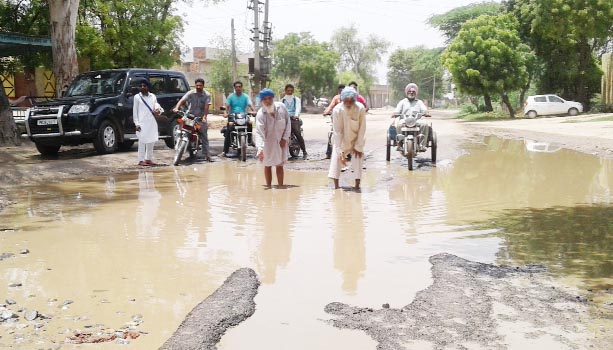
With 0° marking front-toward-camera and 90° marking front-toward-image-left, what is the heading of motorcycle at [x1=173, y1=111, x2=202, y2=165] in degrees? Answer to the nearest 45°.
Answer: approximately 45°

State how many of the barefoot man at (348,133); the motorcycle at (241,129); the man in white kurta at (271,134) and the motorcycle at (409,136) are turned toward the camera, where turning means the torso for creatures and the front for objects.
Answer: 4

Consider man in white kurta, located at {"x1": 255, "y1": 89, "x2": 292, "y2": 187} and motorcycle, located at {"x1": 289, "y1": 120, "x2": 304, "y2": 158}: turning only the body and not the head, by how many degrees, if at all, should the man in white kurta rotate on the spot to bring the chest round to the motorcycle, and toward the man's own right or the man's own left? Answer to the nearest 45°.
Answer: approximately 180°

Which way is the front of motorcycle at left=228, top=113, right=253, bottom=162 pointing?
toward the camera

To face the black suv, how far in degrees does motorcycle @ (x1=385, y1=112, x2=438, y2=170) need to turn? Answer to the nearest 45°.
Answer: approximately 90° to its right

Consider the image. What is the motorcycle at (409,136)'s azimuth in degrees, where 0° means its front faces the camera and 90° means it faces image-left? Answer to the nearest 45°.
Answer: approximately 0°

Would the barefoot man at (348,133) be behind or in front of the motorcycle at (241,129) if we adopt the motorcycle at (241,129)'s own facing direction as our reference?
in front

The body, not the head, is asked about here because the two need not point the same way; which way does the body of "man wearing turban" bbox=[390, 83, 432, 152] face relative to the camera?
toward the camera

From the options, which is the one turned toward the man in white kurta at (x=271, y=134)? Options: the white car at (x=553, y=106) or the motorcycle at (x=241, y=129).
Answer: the motorcycle

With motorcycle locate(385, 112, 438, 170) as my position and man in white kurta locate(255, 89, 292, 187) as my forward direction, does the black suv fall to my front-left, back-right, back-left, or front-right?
front-right

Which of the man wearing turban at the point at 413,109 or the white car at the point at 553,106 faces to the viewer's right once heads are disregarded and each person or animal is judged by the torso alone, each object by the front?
the white car

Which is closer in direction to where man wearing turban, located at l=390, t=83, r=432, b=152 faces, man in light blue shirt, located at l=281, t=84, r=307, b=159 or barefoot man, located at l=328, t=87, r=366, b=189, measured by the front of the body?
the barefoot man

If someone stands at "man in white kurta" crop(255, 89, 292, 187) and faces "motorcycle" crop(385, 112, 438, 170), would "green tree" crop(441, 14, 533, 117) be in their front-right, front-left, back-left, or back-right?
front-left

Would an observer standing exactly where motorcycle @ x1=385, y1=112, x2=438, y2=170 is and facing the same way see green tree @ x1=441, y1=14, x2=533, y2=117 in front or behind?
behind

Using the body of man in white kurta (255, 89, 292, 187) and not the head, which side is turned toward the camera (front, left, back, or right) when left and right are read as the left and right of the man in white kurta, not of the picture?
front

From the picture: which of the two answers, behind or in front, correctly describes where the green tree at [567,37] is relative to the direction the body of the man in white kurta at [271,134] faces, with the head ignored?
behind
